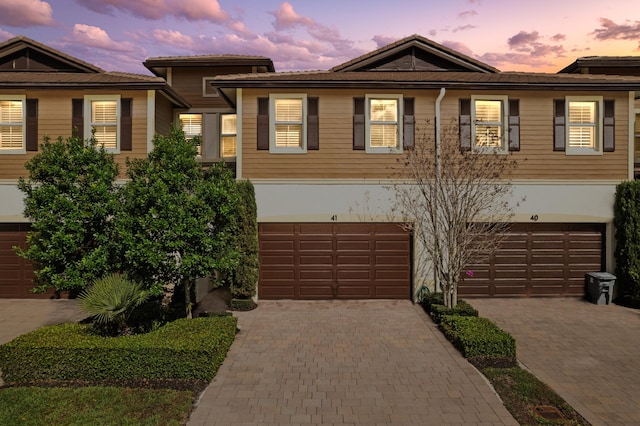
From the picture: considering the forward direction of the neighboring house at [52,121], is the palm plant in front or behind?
in front

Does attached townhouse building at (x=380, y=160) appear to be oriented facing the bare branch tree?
no

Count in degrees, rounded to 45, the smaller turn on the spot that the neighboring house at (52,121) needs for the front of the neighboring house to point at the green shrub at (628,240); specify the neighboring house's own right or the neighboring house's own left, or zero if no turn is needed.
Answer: approximately 45° to the neighboring house's own left

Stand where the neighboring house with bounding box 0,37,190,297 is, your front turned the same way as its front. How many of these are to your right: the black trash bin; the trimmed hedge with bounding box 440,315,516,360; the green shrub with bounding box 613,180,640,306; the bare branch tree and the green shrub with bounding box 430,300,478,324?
0

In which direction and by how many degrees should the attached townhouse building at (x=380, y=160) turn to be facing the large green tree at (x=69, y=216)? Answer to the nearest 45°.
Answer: approximately 45° to its right

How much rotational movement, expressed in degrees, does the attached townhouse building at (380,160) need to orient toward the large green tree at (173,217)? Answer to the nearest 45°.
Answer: approximately 45° to its right

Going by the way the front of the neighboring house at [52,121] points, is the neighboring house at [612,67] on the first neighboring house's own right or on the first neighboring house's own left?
on the first neighboring house's own left

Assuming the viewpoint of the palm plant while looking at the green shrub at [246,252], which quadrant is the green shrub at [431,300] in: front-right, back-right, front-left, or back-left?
front-right

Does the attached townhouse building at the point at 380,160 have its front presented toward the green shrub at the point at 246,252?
no

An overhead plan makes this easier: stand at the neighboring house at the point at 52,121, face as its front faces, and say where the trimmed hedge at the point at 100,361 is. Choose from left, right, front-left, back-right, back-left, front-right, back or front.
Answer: front

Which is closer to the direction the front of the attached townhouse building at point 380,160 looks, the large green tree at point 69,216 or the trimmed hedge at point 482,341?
the trimmed hedge

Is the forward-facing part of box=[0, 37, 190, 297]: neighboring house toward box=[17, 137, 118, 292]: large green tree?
yes

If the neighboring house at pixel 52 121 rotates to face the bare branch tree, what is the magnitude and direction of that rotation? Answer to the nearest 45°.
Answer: approximately 45° to its left

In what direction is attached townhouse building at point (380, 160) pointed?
toward the camera

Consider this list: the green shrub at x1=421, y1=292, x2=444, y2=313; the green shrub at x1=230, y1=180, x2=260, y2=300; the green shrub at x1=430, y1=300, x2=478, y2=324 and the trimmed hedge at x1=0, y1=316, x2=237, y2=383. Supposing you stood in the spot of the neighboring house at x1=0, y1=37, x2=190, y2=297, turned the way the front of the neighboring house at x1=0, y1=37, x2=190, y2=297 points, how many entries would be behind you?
0

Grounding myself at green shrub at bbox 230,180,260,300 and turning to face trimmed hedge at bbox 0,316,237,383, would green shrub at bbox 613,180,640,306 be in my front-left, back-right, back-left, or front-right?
back-left

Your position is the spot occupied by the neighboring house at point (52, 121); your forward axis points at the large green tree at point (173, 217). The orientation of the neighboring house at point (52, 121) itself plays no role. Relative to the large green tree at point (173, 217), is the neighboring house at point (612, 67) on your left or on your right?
left
